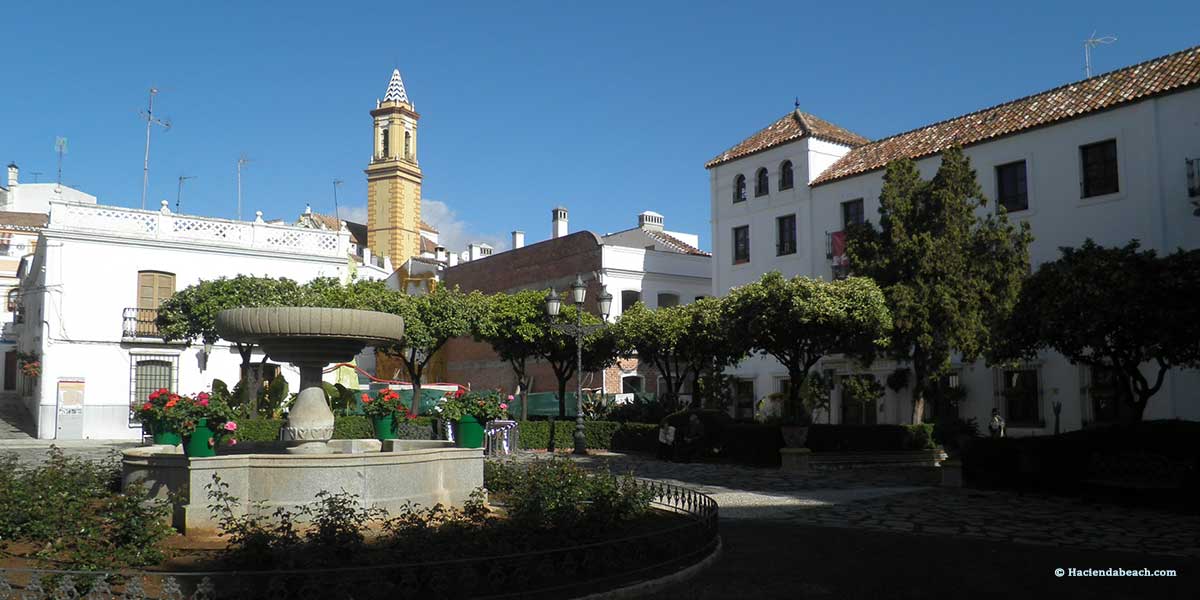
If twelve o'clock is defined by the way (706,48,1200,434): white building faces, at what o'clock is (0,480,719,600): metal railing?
The metal railing is roughly at 11 o'clock from the white building.

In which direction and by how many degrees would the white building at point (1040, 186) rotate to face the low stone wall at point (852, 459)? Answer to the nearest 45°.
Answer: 0° — it already faces it

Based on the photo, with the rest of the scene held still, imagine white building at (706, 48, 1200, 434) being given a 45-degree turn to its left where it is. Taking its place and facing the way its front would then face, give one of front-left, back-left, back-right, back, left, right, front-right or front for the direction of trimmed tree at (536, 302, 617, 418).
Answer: right

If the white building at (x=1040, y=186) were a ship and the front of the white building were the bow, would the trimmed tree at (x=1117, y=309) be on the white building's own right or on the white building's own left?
on the white building's own left

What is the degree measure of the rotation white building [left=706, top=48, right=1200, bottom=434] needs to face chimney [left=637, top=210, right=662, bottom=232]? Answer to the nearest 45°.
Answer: approximately 90° to its right

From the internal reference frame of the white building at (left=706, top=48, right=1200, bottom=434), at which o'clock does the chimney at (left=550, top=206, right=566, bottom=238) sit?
The chimney is roughly at 3 o'clock from the white building.

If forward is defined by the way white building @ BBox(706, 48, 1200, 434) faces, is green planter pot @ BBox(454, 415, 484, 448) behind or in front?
in front

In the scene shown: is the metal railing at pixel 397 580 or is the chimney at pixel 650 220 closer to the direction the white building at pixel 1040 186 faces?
the metal railing

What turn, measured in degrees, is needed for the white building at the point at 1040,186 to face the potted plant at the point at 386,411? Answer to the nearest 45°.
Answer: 0° — it already faces it

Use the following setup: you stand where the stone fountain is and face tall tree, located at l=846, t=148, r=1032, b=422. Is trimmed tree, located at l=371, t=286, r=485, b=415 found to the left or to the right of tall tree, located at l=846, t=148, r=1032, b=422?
left

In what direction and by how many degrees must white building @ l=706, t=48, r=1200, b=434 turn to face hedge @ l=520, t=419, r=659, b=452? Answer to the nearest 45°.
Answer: approximately 45° to its right

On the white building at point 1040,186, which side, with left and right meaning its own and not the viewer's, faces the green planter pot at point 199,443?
front
